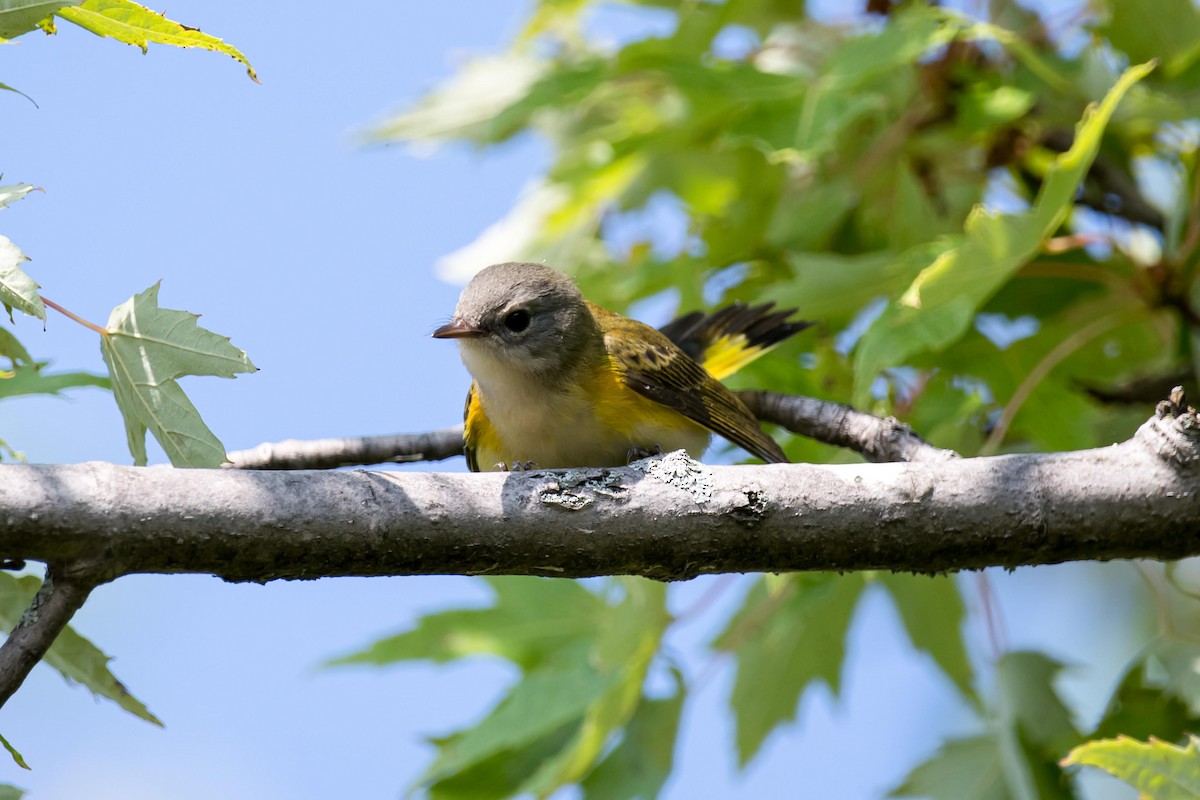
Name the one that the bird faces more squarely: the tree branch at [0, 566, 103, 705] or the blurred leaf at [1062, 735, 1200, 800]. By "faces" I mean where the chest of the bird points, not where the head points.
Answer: the tree branch

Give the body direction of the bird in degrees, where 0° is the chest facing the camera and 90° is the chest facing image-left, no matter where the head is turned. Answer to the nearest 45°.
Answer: approximately 45°

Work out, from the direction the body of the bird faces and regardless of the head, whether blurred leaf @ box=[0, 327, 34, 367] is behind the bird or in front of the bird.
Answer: in front

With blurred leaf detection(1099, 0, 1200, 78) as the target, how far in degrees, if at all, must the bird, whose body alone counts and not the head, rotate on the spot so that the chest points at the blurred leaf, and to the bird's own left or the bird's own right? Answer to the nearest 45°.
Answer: approximately 135° to the bird's own left

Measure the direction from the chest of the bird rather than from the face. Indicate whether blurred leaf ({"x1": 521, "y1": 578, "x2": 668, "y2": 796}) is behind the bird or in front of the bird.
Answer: behind

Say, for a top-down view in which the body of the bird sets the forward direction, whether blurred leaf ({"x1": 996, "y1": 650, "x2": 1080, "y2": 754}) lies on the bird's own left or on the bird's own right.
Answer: on the bird's own left

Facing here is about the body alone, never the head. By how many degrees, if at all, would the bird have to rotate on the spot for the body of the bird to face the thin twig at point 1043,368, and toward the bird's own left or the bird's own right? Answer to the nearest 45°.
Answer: approximately 135° to the bird's own left

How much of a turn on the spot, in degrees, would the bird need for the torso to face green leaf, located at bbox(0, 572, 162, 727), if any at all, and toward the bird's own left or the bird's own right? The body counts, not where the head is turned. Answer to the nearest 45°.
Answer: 0° — it already faces it
